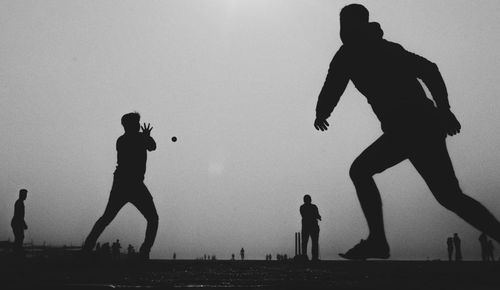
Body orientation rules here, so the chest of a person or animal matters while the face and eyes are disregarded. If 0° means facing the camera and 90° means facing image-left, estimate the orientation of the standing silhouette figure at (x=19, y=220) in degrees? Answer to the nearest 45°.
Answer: approximately 270°

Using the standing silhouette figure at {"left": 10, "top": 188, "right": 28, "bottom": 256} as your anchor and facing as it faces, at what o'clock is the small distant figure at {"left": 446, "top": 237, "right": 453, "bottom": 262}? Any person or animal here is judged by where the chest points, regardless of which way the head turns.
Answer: The small distant figure is roughly at 12 o'clock from the standing silhouette figure.

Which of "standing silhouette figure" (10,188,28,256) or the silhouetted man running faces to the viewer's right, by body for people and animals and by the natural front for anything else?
the standing silhouette figure

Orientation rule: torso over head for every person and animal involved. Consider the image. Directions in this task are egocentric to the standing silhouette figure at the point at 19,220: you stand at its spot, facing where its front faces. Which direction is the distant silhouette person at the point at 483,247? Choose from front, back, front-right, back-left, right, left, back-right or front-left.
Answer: front

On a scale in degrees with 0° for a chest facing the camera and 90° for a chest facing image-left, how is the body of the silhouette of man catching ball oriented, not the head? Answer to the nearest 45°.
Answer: approximately 315°

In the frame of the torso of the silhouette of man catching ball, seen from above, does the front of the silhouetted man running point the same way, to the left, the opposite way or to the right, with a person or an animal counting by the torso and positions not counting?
the opposite way

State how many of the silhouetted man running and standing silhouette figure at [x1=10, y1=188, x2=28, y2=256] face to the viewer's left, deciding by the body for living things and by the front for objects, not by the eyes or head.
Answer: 1

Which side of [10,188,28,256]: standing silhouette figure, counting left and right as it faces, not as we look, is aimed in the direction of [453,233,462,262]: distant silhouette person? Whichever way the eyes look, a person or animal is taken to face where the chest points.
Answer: front

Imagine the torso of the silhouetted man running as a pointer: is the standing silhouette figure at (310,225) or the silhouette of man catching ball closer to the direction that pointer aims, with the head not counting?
the silhouette of man catching ball

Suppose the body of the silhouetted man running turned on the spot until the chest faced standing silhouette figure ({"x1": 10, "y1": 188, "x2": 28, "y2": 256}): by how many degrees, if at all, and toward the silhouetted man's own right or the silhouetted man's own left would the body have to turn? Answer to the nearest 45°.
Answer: approximately 45° to the silhouetted man's own right

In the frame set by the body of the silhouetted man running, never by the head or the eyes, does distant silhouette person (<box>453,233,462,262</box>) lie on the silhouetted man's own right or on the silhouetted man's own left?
on the silhouetted man's own right

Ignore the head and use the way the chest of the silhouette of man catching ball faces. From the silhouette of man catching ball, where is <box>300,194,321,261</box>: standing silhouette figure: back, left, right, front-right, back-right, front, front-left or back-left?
left

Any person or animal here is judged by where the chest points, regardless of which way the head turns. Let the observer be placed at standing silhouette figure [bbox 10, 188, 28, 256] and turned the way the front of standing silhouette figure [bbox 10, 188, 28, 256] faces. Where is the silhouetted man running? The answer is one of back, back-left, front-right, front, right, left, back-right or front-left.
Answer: right

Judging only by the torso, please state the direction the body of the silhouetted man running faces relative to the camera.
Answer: to the viewer's left

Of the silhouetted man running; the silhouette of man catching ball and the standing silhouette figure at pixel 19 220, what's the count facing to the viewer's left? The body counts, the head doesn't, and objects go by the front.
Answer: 1

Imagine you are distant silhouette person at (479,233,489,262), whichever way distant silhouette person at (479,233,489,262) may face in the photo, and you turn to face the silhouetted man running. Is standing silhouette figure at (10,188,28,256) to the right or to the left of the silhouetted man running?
right
